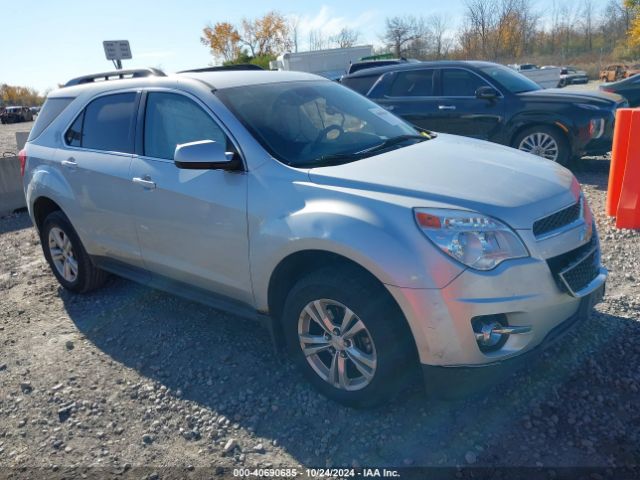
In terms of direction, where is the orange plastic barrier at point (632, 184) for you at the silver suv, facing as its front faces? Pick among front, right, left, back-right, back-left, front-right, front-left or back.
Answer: left

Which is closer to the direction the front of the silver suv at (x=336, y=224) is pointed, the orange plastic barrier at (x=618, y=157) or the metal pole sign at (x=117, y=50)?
the orange plastic barrier

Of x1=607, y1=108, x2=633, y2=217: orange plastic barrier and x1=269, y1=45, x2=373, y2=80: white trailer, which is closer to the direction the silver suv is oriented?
the orange plastic barrier

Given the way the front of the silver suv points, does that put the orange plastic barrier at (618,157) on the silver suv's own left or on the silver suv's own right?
on the silver suv's own left

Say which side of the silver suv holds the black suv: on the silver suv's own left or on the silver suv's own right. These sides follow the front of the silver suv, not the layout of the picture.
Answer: on the silver suv's own left

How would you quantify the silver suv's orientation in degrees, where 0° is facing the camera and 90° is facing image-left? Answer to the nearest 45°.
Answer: approximately 315°

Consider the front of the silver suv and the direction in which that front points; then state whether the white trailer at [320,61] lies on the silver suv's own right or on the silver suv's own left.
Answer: on the silver suv's own left

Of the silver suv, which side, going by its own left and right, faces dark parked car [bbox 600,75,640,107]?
left

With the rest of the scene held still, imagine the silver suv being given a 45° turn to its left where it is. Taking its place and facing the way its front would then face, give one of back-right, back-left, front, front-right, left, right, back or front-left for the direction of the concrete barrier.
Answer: back-left

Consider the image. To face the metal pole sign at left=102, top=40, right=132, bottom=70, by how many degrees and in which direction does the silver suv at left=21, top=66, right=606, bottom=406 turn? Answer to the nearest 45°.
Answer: approximately 135° to its left

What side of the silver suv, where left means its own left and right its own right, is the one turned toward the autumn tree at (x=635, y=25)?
left

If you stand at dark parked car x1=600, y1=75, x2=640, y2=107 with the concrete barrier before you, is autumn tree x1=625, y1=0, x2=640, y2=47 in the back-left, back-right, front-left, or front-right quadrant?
back-right
